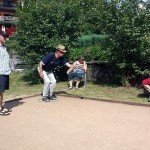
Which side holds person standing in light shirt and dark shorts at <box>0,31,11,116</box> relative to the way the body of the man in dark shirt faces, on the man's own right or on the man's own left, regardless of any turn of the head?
on the man's own right

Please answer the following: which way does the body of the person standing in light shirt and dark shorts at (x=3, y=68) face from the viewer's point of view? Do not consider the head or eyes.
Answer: to the viewer's right

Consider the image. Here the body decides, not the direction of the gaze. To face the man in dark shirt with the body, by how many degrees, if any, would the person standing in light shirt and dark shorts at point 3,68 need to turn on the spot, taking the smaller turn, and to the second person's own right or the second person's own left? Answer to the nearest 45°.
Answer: approximately 45° to the second person's own left
